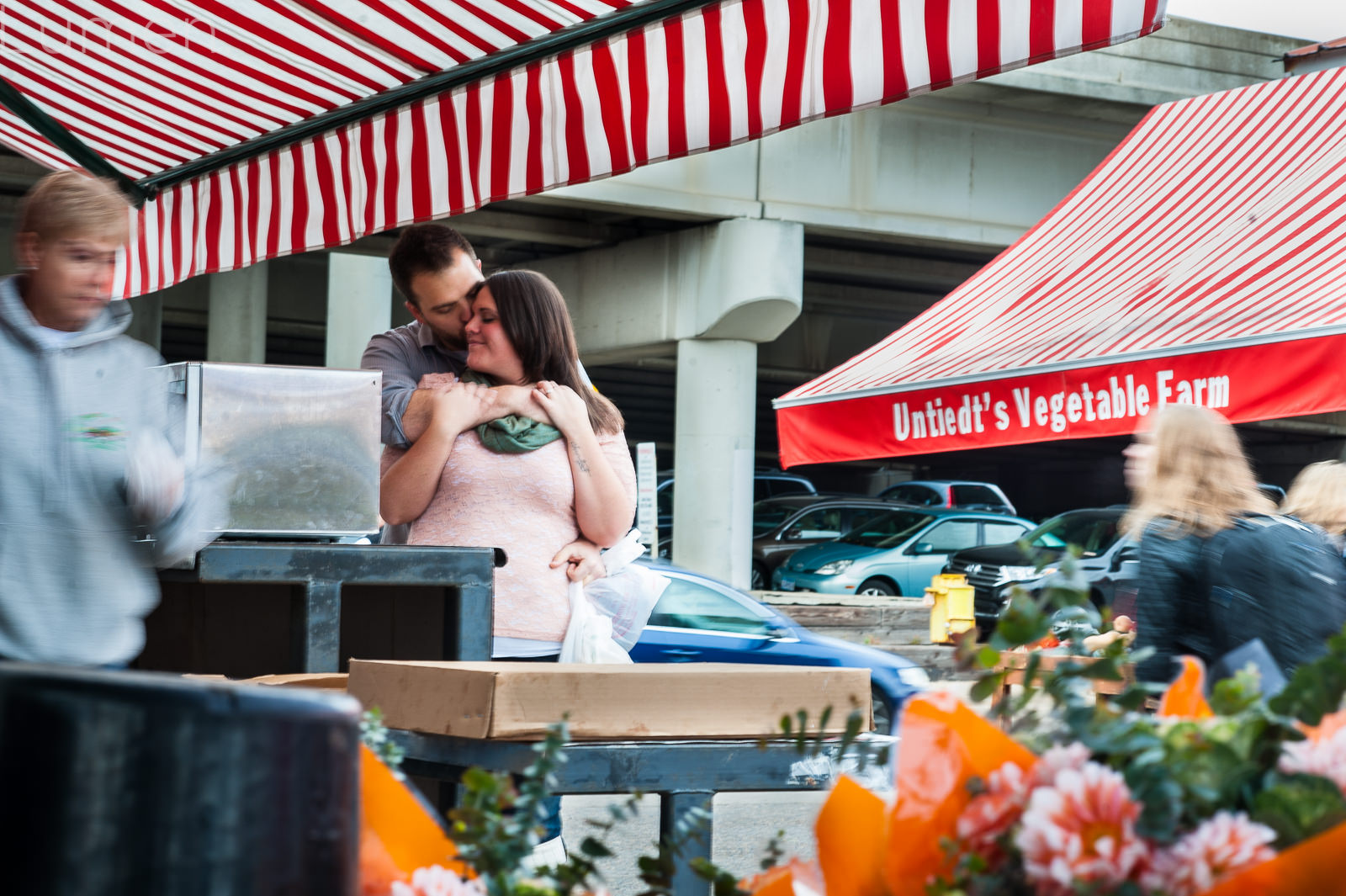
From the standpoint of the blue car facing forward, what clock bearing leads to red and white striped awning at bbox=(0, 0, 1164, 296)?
The red and white striped awning is roughly at 3 o'clock from the blue car.

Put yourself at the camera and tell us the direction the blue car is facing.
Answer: facing to the right of the viewer

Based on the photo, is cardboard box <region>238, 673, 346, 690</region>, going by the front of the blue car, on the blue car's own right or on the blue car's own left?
on the blue car's own right

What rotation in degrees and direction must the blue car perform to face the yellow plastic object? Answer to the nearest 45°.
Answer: approximately 45° to its left

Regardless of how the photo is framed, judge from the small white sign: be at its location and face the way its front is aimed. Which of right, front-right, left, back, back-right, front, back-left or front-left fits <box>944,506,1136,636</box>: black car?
back-left

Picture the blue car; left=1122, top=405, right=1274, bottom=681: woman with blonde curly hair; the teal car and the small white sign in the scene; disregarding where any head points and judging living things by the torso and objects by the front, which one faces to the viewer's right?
the blue car

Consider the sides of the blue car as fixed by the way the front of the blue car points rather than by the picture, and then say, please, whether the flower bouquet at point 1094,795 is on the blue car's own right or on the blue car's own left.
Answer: on the blue car's own right

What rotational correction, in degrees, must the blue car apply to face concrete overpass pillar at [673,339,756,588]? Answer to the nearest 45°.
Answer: approximately 90° to its left

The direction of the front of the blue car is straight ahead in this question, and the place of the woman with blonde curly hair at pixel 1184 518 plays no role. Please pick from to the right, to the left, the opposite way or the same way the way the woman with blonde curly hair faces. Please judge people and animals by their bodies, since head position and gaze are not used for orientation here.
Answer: the opposite way

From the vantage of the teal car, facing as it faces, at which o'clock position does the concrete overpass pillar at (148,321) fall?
The concrete overpass pillar is roughly at 1 o'clock from the teal car.

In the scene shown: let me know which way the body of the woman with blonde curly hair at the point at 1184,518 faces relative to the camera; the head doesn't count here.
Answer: to the viewer's left
